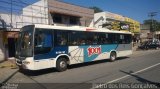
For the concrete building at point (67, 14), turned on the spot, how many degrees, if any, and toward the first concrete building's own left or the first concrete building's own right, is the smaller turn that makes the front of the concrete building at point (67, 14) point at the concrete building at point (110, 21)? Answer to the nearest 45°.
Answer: approximately 90° to the first concrete building's own left

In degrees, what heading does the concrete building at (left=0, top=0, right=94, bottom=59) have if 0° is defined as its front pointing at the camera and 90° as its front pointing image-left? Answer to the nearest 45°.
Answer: approximately 315°

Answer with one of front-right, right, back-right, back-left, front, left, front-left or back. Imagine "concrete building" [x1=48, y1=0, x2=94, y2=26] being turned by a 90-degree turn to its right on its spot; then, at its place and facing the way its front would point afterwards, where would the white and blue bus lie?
front-left

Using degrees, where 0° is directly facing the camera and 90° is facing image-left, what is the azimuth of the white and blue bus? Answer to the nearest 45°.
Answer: approximately 45°

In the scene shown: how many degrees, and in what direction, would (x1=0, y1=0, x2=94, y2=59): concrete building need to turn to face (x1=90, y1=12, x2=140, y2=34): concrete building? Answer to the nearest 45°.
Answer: approximately 90° to its left

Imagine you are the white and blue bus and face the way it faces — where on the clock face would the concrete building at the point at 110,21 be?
The concrete building is roughly at 5 o'clock from the white and blue bus.
